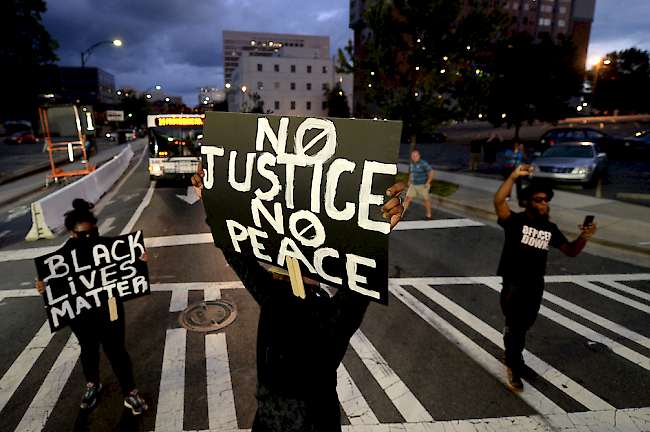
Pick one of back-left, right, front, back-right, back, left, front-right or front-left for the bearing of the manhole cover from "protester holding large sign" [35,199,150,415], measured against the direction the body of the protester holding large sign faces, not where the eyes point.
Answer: back-left

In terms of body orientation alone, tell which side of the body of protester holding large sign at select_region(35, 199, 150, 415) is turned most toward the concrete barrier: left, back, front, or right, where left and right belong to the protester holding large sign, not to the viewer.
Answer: back

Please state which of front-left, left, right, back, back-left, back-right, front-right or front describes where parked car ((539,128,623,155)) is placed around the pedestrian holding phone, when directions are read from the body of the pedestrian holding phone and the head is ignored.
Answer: back-left

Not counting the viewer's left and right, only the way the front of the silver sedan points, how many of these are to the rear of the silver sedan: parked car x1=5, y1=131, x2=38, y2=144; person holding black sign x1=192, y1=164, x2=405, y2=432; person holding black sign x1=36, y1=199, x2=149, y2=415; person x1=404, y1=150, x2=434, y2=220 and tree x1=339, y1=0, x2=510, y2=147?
0

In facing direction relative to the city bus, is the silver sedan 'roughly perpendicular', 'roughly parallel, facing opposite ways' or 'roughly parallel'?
roughly perpendicular

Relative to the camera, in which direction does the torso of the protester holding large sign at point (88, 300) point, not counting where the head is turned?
toward the camera

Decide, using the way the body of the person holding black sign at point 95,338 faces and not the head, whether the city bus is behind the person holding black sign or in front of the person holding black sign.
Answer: behind

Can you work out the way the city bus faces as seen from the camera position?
facing the viewer

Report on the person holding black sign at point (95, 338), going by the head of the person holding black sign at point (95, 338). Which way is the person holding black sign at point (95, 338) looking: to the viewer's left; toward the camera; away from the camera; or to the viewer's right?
toward the camera

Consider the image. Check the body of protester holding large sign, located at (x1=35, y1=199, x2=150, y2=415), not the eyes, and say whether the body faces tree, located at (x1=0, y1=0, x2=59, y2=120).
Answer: no

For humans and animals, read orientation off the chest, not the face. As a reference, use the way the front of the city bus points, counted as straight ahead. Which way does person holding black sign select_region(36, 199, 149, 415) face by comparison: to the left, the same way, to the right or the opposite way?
the same way
